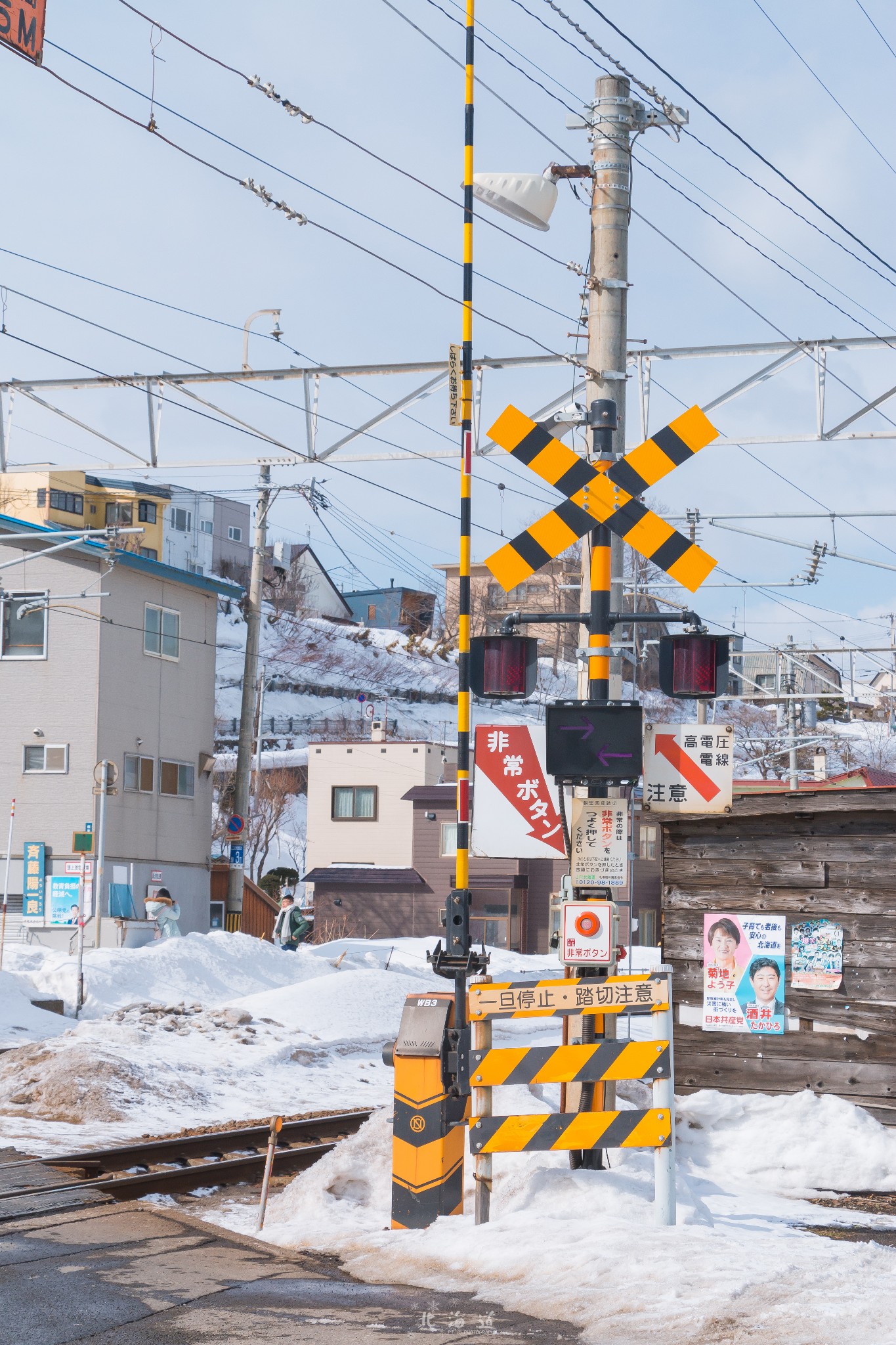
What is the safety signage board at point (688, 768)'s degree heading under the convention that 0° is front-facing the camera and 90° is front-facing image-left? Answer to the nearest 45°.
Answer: approximately 0°

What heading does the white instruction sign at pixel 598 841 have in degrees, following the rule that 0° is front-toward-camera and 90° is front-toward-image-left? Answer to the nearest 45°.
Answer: approximately 0°
